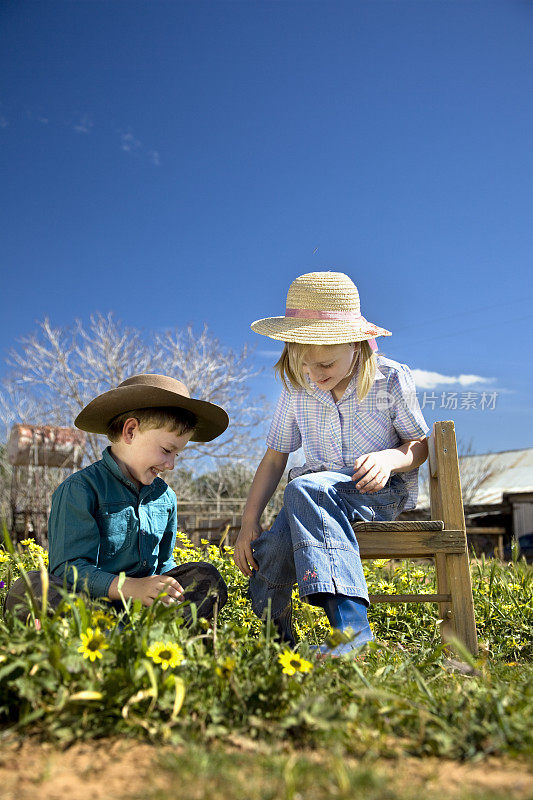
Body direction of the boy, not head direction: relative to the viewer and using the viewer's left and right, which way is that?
facing the viewer and to the right of the viewer

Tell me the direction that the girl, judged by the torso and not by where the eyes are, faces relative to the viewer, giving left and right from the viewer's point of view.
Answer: facing the viewer and to the left of the viewer

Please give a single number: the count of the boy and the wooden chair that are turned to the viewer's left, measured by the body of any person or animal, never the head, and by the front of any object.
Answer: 1

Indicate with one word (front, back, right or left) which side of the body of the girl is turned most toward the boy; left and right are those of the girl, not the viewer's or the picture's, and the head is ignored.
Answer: front

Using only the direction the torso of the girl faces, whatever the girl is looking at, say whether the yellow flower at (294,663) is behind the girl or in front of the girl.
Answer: in front

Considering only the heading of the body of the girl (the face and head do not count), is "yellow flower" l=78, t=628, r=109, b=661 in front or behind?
in front

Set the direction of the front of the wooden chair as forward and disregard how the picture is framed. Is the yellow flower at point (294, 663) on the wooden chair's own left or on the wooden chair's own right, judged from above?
on the wooden chair's own left

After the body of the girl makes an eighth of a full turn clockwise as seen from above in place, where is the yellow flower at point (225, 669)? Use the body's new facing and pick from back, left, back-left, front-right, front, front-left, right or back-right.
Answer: left

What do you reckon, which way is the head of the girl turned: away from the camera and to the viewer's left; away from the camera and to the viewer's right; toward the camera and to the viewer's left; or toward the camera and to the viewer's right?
toward the camera and to the viewer's left

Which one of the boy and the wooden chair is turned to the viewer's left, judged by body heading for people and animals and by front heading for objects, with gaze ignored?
the wooden chair

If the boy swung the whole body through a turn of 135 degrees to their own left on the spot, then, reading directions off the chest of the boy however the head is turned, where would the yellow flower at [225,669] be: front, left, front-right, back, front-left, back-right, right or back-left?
back

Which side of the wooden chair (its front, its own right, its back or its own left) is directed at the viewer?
left

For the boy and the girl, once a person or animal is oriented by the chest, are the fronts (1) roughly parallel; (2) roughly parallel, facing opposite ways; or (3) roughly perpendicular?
roughly perpendicular
